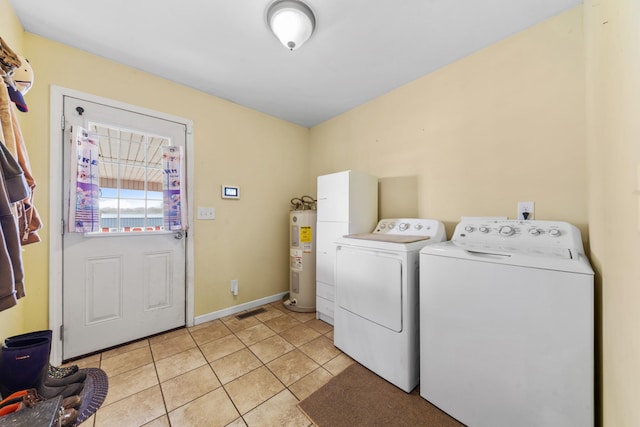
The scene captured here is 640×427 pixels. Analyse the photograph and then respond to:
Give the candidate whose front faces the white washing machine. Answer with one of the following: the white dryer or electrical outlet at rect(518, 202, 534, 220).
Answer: the electrical outlet

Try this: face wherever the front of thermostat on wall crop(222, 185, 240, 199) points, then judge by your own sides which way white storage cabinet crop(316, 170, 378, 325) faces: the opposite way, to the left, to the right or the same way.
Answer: to the right

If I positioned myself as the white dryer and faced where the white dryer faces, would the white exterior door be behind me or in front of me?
in front

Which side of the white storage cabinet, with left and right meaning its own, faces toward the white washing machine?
left

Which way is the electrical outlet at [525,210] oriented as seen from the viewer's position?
toward the camera

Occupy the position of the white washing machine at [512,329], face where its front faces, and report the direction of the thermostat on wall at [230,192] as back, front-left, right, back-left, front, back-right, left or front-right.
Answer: right

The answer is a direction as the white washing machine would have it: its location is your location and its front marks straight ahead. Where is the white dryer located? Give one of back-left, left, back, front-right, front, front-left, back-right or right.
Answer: right

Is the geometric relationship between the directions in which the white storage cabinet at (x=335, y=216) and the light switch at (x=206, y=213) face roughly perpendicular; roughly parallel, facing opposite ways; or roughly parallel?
roughly perpendicular

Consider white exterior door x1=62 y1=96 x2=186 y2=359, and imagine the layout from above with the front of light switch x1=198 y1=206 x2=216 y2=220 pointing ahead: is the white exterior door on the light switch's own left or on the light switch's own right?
on the light switch's own right

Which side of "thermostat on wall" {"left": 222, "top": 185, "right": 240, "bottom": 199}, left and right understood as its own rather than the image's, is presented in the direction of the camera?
front

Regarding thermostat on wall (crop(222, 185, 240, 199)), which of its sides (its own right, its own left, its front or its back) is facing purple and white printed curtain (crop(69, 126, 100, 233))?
right

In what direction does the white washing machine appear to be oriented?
toward the camera
